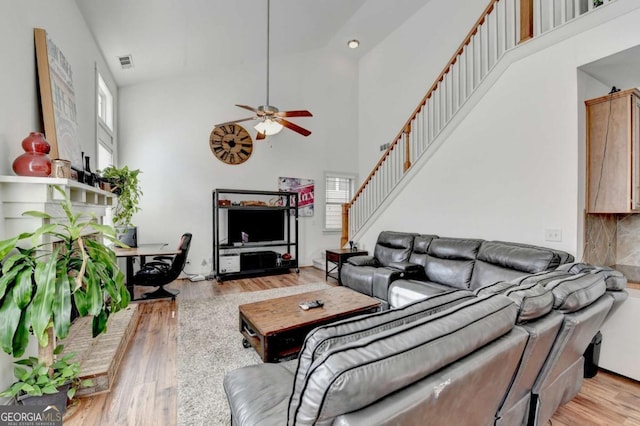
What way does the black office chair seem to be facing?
to the viewer's left

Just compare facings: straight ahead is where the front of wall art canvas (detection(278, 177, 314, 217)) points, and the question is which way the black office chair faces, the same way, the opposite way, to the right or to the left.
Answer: to the right

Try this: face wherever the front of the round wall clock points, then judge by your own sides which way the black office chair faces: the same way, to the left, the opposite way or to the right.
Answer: to the right

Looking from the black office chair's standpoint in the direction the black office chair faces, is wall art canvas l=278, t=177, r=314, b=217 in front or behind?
behind

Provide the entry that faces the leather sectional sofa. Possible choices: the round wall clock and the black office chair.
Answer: the round wall clock

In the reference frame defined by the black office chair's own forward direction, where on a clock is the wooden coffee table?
The wooden coffee table is roughly at 8 o'clock from the black office chair.

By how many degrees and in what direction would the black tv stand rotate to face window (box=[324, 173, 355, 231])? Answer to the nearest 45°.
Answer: approximately 135° to its left

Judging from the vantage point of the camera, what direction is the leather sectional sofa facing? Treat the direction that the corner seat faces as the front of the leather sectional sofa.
facing to the left of the viewer

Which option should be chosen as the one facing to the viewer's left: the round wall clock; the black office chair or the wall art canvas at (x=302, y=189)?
the black office chair

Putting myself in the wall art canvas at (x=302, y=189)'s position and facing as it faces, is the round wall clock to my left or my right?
on my right

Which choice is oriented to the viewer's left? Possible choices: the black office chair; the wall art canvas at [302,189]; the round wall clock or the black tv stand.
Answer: the black office chair
